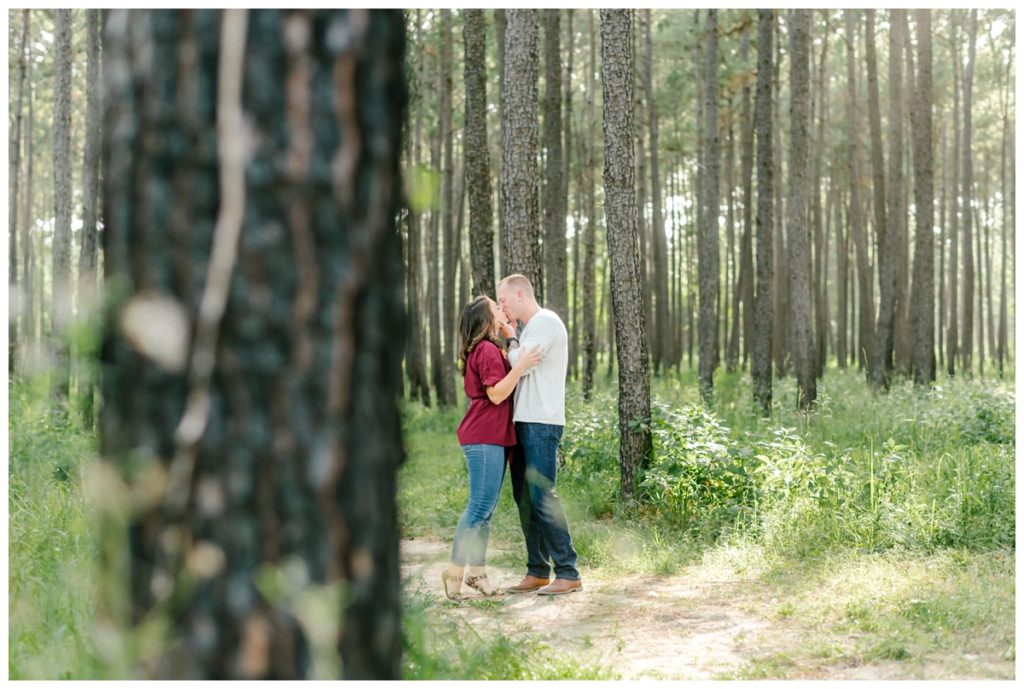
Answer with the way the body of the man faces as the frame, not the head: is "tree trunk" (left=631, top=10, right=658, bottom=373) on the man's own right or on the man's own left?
on the man's own right

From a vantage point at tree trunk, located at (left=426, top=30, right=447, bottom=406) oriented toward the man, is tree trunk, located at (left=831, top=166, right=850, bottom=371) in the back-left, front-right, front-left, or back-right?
back-left

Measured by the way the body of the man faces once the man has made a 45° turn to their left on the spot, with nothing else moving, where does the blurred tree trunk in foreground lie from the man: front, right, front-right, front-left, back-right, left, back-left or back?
front-left

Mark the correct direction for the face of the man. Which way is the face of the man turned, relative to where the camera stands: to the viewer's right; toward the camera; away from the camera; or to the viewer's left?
to the viewer's left

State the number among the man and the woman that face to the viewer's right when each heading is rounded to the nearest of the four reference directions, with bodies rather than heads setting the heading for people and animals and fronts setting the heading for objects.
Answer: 1

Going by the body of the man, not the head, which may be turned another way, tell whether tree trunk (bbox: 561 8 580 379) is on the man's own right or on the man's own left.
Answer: on the man's own right

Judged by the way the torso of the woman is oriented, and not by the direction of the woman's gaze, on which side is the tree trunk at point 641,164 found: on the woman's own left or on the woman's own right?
on the woman's own left

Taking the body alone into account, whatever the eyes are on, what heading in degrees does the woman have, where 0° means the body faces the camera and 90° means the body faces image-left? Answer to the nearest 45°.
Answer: approximately 270°

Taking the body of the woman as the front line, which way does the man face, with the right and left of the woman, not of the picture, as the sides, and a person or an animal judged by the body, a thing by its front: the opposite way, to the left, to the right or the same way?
the opposite way

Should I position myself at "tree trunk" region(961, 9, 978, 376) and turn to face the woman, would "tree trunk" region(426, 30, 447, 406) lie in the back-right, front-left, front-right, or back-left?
front-right

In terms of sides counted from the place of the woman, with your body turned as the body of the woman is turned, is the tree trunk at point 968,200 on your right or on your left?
on your left

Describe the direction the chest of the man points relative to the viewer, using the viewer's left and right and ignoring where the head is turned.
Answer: facing to the left of the viewer

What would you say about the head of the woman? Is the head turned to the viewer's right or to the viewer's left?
to the viewer's right
